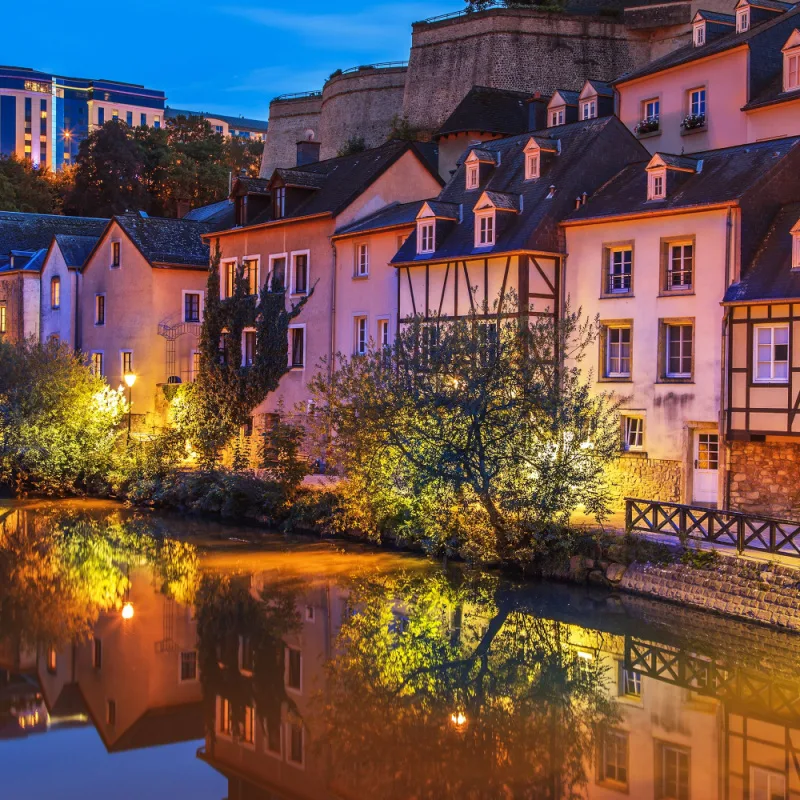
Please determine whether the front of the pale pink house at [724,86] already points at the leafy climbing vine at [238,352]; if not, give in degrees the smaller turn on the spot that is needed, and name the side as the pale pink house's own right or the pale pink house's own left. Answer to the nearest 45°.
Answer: approximately 45° to the pale pink house's own right

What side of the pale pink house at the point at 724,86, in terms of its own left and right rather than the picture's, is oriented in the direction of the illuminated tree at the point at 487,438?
front

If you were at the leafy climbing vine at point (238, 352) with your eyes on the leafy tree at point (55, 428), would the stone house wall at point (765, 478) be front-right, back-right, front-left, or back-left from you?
back-left

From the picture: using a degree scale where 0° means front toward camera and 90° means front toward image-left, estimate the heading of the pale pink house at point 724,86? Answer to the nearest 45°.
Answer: approximately 45°

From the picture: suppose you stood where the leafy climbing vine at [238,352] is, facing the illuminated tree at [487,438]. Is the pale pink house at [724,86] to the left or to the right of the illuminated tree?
left

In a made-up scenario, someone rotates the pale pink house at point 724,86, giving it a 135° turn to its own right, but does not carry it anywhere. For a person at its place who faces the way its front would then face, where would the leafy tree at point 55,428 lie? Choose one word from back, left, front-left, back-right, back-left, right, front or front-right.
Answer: left
